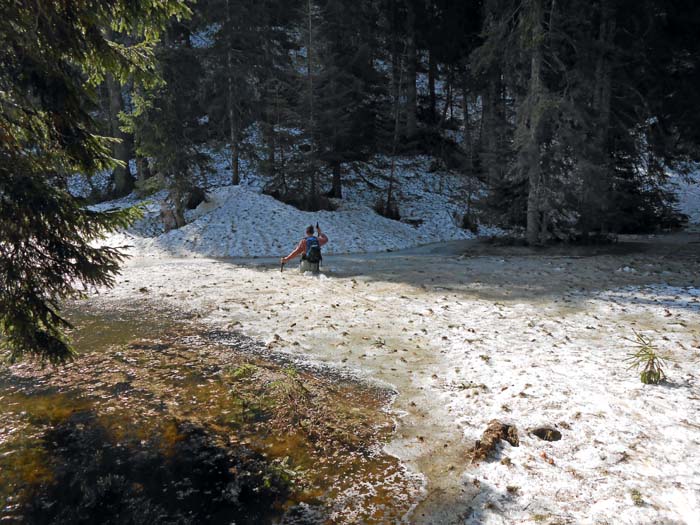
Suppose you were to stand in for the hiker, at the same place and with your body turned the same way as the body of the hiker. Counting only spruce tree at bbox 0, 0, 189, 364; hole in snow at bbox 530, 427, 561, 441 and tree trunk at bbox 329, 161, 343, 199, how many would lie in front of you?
1

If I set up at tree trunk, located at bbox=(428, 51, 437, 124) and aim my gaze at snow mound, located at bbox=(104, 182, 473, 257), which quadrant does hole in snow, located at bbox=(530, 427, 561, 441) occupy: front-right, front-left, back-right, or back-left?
front-left

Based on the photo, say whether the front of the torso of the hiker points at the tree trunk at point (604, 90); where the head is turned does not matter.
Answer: no

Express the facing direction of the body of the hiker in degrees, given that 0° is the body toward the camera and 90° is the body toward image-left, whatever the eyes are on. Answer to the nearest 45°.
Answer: approximately 180°

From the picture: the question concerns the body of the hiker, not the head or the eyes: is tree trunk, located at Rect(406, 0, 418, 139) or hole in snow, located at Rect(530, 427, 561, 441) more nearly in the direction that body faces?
the tree trunk

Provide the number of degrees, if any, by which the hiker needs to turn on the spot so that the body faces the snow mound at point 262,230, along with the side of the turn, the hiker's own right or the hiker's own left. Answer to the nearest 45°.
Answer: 0° — they already face it

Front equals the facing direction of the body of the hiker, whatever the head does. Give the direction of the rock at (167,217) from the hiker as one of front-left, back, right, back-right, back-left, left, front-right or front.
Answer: front-left

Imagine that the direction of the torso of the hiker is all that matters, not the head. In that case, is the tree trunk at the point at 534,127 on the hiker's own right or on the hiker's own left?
on the hiker's own right

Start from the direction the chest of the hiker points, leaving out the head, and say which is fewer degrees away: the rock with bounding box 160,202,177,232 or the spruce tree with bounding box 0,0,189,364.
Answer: the rock

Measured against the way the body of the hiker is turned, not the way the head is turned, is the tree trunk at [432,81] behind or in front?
in front

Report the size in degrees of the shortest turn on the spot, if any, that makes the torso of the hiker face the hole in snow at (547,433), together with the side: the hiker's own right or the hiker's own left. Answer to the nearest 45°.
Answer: approximately 180°

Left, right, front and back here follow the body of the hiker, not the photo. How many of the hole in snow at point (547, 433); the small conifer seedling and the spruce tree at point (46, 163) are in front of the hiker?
0

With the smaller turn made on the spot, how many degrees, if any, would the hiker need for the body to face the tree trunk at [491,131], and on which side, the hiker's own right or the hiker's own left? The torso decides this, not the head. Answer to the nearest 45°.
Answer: approximately 45° to the hiker's own right

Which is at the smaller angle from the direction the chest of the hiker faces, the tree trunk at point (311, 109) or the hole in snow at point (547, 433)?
the tree trunk

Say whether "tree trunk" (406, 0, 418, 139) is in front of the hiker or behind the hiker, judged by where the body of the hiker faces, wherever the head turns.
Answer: in front

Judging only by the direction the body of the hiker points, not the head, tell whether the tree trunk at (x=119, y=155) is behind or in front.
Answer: in front

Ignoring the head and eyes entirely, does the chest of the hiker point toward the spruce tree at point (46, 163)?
no

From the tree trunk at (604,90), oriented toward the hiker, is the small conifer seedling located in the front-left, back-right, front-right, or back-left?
front-left
